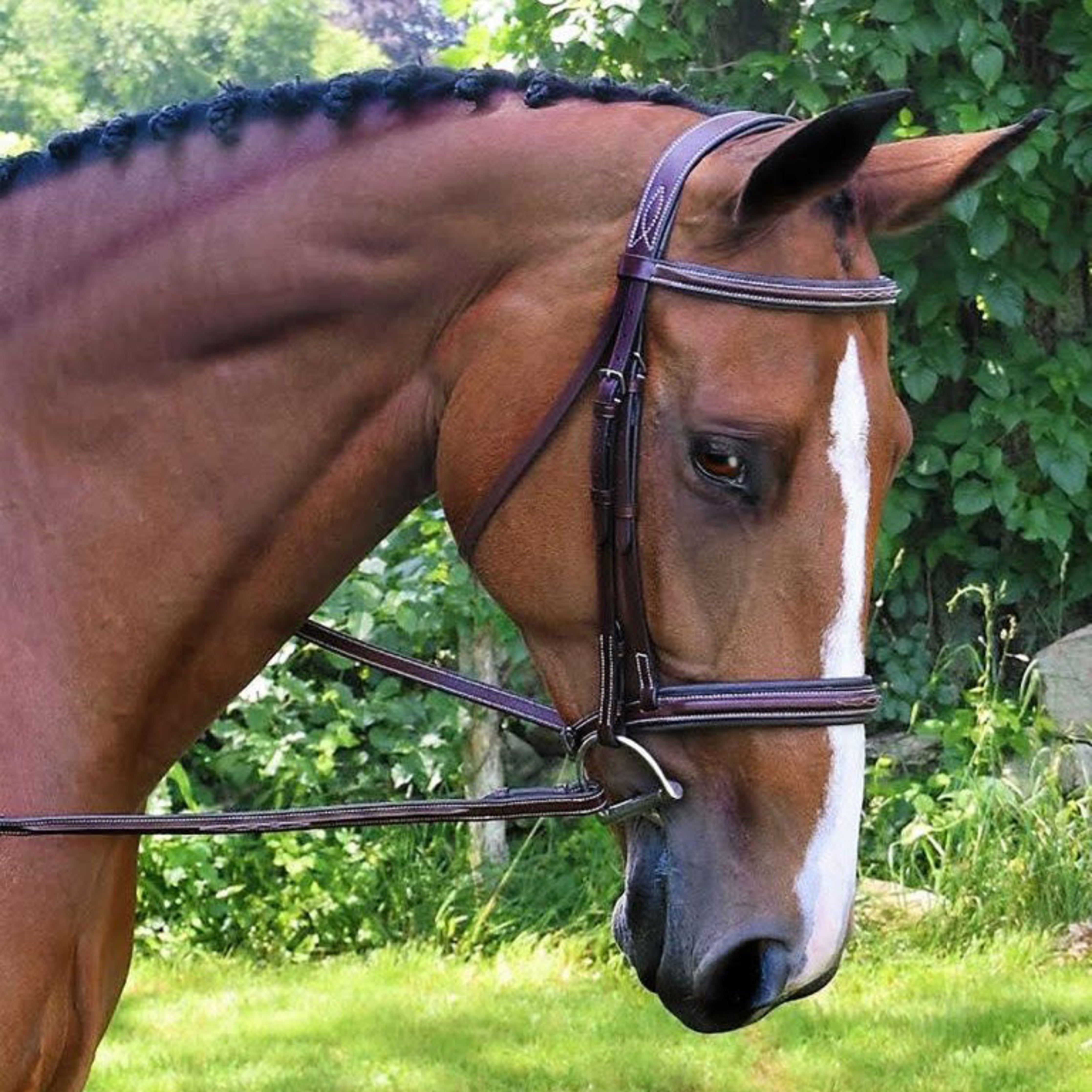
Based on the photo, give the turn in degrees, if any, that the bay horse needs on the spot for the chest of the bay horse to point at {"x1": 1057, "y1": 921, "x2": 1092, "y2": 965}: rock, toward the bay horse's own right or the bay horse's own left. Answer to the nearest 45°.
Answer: approximately 45° to the bay horse's own left

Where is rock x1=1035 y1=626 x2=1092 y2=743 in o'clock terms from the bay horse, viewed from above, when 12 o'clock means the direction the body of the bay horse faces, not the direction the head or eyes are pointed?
The rock is roughly at 10 o'clock from the bay horse.

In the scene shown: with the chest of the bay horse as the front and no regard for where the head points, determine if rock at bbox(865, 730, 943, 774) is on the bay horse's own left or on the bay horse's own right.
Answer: on the bay horse's own left

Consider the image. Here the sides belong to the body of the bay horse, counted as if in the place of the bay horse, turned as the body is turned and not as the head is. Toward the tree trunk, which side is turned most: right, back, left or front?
left

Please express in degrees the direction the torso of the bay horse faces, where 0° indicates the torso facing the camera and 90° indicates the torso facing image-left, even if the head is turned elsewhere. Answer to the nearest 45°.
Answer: approximately 270°

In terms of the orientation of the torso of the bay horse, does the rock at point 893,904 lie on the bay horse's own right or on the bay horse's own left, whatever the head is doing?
on the bay horse's own left

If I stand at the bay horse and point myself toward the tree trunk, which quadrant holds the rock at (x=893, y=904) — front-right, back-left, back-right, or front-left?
front-right
